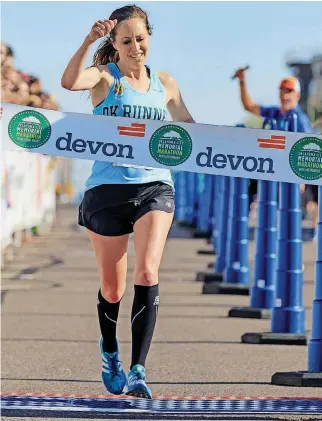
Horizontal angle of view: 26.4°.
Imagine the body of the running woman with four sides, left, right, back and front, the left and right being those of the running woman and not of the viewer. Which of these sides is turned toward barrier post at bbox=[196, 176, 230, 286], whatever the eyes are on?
back

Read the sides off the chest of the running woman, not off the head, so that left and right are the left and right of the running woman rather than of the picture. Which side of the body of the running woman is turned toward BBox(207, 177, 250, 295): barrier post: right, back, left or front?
back

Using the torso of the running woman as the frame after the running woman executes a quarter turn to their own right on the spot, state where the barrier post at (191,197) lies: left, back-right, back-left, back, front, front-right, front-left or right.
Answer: right

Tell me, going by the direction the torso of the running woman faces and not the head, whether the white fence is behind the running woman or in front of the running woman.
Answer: behind

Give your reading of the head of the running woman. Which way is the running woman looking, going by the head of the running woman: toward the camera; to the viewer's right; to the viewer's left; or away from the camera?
toward the camera

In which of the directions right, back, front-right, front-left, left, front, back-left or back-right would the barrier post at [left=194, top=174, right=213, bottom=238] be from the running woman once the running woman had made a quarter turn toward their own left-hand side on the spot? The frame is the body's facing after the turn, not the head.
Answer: left

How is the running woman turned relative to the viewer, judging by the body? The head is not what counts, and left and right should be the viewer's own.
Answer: facing the viewer
